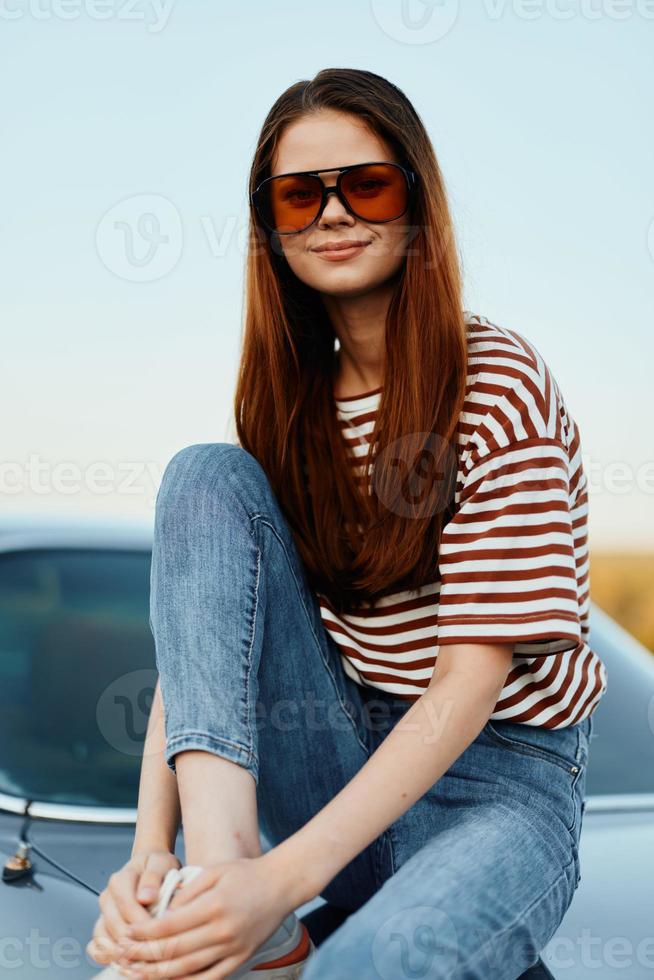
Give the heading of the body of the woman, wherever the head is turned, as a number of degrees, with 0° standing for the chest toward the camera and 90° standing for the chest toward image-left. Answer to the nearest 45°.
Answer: approximately 45°

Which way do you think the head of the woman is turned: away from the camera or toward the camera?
toward the camera
